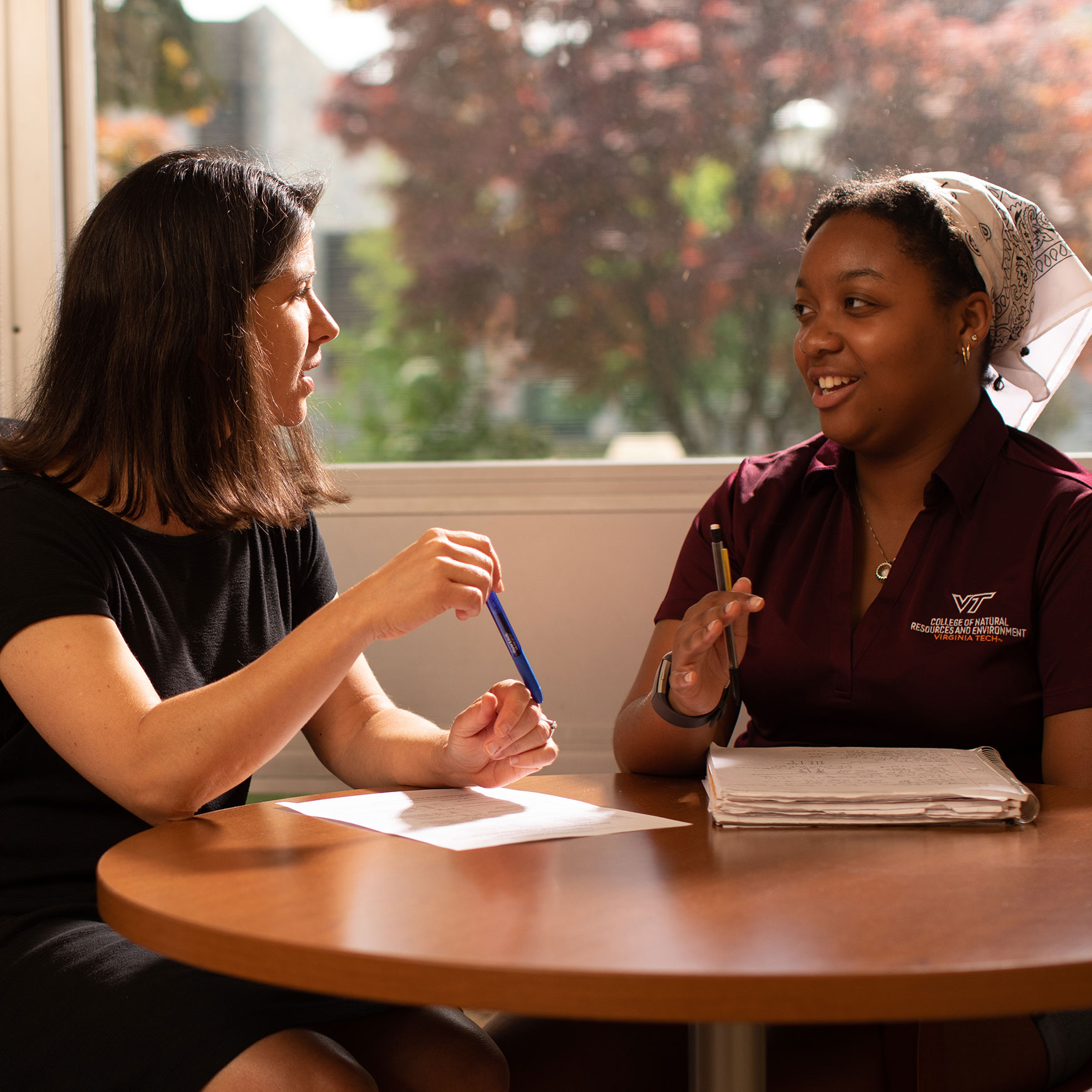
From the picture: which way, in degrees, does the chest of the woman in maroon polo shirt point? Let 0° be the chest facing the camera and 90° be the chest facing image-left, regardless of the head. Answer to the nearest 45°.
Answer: approximately 45°

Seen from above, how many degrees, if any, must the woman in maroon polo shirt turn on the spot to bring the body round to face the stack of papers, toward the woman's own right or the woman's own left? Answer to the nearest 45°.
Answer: approximately 45° to the woman's own left

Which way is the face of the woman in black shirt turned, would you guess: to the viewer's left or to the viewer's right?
to the viewer's right

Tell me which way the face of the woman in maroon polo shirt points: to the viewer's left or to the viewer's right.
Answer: to the viewer's left

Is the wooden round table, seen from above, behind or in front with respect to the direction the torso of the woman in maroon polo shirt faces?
in front

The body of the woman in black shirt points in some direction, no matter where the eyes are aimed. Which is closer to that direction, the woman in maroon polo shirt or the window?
the woman in maroon polo shirt

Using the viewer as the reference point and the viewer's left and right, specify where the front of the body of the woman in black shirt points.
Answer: facing the viewer and to the right of the viewer

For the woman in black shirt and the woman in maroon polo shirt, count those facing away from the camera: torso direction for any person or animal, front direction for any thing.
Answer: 0
